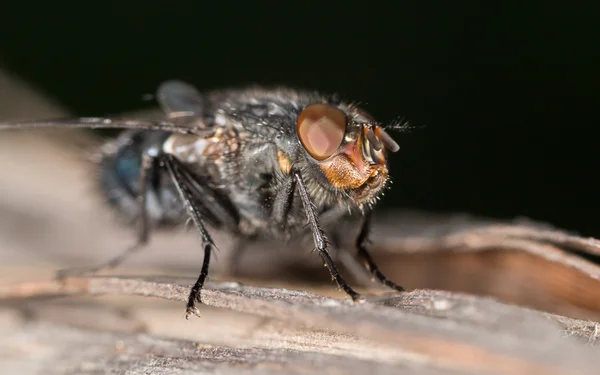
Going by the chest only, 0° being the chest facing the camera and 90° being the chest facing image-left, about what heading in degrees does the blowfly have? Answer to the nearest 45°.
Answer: approximately 315°
